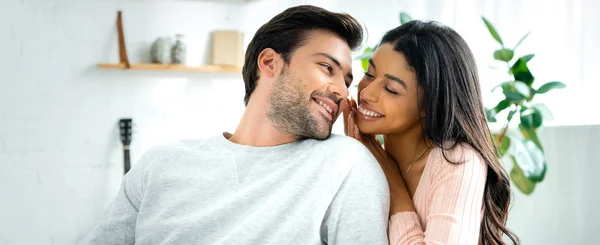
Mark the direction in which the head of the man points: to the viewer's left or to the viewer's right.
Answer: to the viewer's right

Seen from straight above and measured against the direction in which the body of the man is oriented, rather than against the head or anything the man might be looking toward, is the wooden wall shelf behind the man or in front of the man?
behind

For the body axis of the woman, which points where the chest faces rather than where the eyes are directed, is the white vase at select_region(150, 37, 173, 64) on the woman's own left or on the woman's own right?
on the woman's own right

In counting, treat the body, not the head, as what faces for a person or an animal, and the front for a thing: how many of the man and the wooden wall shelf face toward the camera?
2

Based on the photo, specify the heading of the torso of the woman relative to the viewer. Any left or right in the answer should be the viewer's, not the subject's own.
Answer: facing the viewer and to the left of the viewer

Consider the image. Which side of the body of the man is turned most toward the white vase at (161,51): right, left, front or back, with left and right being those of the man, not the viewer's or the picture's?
back

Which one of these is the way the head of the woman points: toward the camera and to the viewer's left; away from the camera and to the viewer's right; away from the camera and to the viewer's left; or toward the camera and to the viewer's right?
toward the camera and to the viewer's left

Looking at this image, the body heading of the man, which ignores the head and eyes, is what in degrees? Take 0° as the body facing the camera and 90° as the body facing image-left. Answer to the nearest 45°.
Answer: approximately 0°

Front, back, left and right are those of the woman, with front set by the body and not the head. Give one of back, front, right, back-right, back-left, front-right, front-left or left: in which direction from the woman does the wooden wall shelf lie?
right

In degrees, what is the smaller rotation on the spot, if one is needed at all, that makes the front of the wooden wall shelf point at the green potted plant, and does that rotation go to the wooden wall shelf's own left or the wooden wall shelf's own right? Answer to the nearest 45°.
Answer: approximately 45° to the wooden wall shelf's own left

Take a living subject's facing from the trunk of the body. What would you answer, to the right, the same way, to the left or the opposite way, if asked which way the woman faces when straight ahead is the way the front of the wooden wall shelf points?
to the right
